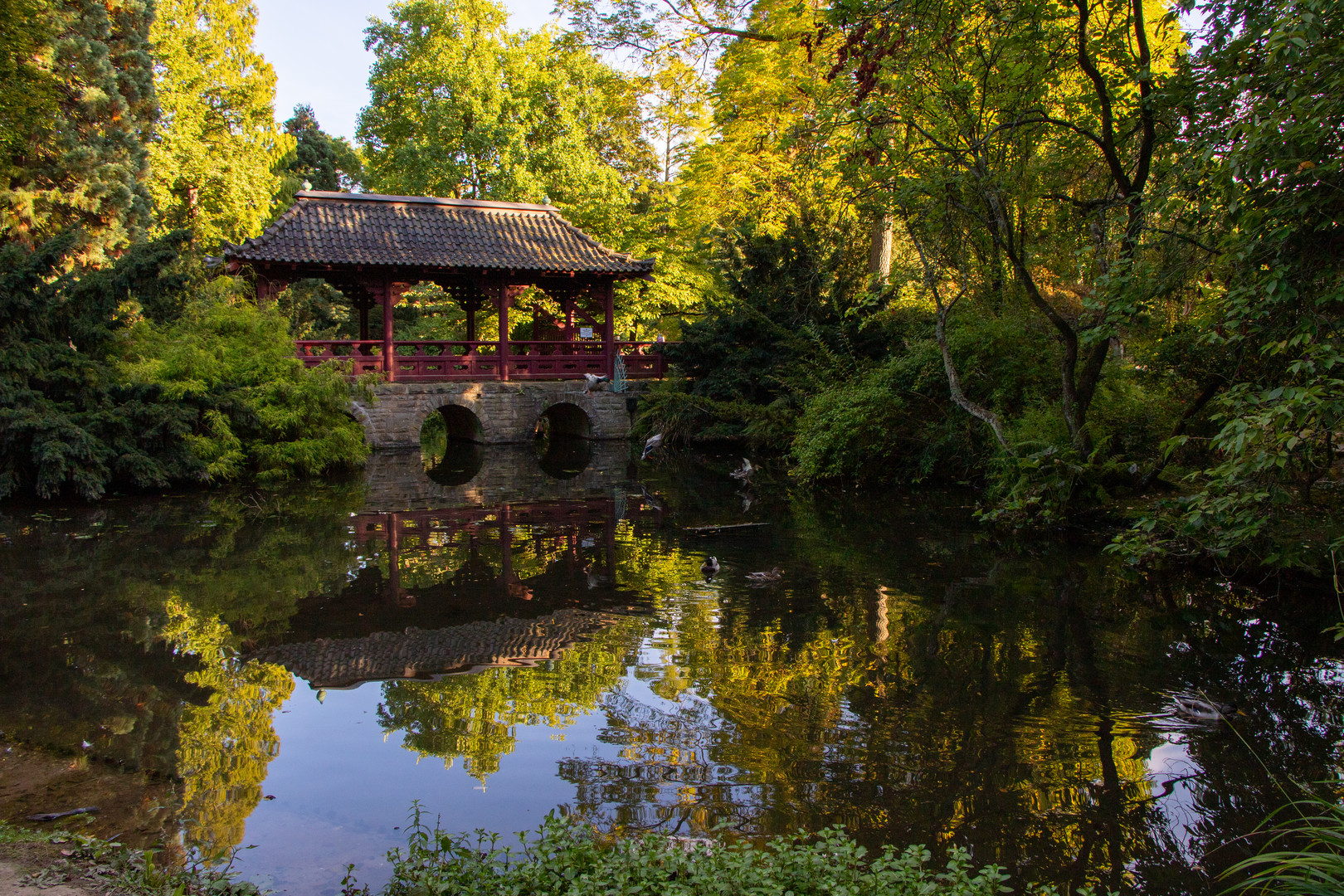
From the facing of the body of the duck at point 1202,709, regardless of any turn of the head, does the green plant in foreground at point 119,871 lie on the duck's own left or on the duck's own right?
on the duck's own right

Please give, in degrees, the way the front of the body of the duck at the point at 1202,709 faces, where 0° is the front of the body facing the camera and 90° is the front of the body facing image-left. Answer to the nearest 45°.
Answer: approximately 270°

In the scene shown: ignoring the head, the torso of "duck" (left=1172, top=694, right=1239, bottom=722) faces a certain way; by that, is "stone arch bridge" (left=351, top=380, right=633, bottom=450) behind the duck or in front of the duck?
behind

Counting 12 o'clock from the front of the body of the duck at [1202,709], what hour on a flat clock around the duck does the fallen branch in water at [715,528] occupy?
The fallen branch in water is roughly at 7 o'clock from the duck.

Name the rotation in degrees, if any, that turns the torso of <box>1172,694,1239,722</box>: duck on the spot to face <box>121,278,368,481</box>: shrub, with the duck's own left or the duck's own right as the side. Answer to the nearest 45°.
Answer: approximately 180°

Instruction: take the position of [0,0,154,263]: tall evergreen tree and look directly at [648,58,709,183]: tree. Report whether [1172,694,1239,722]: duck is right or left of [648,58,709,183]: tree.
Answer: right

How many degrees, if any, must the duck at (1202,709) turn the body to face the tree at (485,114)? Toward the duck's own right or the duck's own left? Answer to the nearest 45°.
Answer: approximately 135° to the duck's own left
